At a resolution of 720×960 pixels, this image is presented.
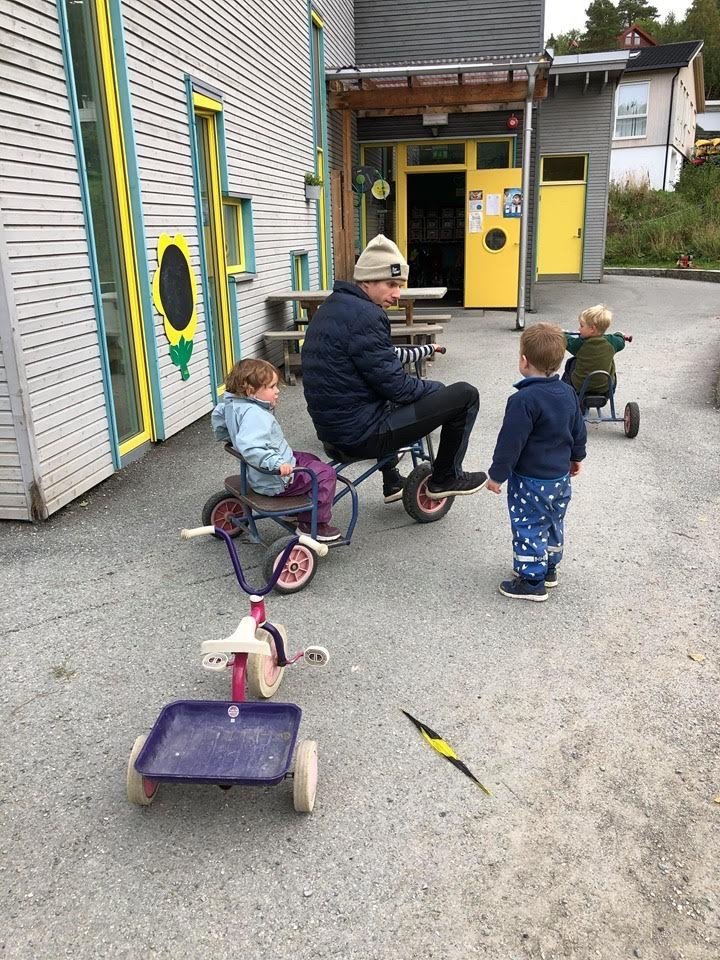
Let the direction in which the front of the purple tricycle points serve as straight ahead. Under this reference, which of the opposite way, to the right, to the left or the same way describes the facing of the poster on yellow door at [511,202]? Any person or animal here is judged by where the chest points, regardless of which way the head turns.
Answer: the opposite way

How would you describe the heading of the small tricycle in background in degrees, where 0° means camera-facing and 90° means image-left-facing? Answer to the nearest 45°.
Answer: approximately 180°

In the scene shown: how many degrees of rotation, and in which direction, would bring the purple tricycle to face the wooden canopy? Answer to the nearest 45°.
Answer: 0° — it already faces it

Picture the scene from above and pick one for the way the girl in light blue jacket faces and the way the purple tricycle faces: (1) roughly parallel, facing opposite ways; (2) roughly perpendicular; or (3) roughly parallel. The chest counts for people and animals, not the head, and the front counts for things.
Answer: roughly perpendicular

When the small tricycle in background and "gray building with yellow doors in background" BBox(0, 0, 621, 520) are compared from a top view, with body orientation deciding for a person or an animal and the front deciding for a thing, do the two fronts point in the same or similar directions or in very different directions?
very different directions

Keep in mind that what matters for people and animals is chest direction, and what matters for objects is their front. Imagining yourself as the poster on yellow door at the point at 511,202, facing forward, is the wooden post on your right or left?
on your right

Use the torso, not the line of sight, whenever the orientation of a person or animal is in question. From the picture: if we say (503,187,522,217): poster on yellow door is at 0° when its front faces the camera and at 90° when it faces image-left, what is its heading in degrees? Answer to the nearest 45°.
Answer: approximately 0°

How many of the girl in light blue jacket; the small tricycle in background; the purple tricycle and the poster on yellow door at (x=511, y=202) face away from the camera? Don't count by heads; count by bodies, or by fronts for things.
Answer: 2

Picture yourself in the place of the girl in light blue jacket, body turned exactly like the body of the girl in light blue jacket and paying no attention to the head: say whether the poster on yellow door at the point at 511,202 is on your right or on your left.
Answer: on your left

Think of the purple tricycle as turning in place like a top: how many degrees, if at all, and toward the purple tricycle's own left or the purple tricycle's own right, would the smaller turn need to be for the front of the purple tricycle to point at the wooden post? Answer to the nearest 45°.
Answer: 0° — it already faces it

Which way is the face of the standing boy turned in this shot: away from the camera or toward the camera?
away from the camera

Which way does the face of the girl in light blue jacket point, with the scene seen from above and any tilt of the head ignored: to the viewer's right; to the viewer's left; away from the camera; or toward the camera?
to the viewer's right

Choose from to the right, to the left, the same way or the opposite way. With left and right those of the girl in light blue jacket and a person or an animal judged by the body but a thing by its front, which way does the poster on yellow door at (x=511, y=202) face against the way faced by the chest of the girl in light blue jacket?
to the right
